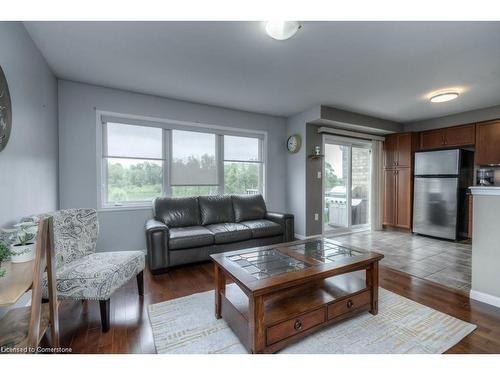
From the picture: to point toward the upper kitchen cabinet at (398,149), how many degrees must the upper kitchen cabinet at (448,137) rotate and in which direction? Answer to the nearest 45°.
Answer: approximately 45° to its right

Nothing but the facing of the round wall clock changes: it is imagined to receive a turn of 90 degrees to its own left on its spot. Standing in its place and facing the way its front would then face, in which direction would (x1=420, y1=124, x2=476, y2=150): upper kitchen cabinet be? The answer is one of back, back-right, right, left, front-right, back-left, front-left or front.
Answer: front-left

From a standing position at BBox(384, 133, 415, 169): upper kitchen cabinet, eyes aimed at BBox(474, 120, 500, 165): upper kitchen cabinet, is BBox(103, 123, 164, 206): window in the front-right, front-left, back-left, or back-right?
back-right

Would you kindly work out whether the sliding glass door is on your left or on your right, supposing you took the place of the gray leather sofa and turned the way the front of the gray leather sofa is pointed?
on your left

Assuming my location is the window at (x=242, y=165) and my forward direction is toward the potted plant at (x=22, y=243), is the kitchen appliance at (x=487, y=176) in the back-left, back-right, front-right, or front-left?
back-left

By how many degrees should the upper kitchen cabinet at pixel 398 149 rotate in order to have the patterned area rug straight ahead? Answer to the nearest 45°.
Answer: approximately 45° to its left

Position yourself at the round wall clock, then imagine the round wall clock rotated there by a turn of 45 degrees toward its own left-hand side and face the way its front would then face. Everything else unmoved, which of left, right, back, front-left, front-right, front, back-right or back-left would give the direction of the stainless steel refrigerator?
left

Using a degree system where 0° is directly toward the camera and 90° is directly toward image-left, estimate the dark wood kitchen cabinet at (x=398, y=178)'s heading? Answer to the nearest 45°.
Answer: approximately 45°

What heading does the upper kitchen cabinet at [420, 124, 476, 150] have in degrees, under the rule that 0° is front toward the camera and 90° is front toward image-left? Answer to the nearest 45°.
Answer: approximately 45°
